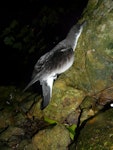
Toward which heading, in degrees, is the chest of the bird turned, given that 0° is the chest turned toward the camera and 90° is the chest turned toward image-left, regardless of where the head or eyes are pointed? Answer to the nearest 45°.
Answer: approximately 270°
